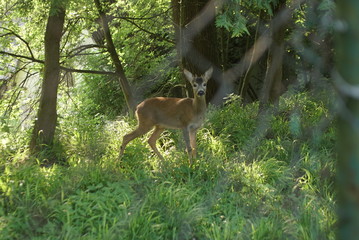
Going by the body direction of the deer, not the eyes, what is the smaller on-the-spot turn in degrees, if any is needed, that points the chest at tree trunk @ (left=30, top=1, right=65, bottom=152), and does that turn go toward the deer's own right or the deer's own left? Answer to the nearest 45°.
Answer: approximately 180°

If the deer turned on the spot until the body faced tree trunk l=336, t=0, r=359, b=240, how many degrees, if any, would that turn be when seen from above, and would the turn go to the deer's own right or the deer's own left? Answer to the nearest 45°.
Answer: approximately 90° to the deer's own right

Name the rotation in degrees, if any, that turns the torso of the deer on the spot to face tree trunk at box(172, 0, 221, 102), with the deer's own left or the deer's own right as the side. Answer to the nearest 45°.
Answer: approximately 45° to the deer's own left

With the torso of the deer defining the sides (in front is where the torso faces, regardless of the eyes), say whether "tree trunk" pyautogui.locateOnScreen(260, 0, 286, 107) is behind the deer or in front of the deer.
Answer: in front

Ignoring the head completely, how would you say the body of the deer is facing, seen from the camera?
to the viewer's right

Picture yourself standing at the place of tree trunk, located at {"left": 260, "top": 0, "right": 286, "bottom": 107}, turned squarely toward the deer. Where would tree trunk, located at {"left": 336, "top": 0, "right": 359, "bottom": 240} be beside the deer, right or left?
left
